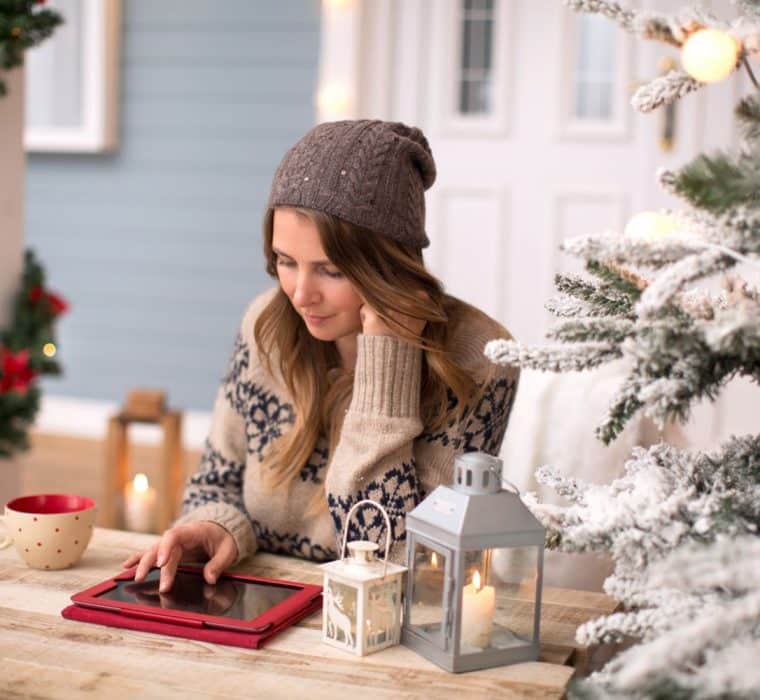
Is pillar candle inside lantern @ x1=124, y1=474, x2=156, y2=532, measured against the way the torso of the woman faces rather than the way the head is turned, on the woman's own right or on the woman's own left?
on the woman's own right

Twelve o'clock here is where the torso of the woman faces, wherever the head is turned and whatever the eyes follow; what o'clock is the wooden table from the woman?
The wooden table is roughly at 11 o'clock from the woman.

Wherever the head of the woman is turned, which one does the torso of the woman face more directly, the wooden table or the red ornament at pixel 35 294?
the wooden table

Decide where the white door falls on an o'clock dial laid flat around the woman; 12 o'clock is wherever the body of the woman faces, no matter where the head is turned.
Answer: The white door is roughly at 5 o'clock from the woman.

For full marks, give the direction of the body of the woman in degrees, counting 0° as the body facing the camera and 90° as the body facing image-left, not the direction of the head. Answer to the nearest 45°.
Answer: approximately 45°

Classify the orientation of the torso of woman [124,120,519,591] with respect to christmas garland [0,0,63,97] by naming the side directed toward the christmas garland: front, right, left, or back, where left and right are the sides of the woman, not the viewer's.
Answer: right
